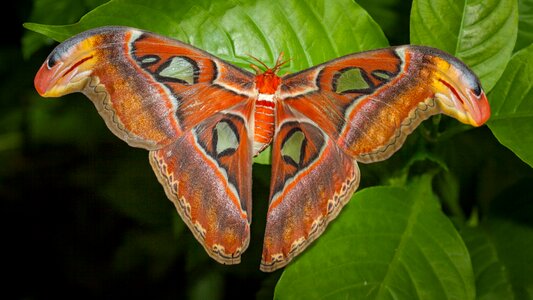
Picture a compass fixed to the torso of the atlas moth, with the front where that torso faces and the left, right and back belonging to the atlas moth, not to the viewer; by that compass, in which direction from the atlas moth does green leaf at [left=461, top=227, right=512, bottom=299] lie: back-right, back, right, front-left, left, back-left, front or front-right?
right

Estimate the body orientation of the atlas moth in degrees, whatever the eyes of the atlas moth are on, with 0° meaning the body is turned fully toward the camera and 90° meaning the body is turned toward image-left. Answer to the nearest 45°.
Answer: approximately 180°

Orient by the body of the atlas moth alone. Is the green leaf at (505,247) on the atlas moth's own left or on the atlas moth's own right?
on the atlas moth's own right

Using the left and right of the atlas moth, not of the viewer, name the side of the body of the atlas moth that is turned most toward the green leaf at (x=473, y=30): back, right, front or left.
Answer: right
